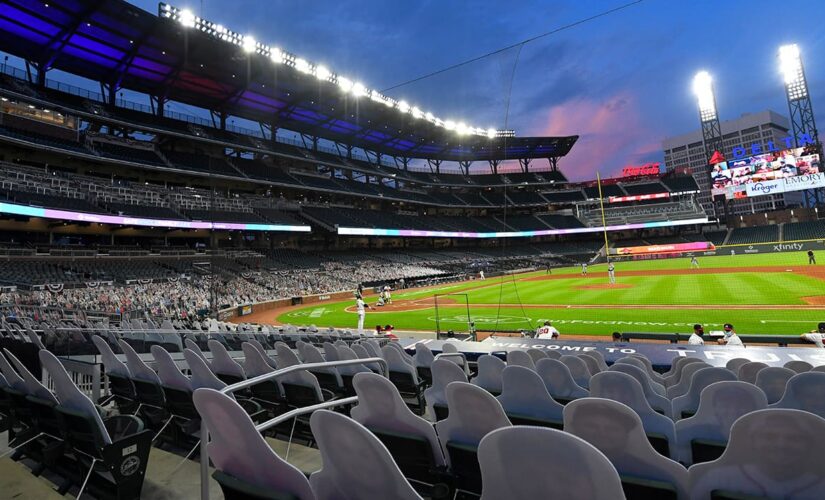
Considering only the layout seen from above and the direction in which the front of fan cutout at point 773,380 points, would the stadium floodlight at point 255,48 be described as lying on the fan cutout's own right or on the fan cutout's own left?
on the fan cutout's own left

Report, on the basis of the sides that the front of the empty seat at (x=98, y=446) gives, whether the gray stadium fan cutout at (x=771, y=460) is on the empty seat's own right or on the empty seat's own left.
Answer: on the empty seat's own right

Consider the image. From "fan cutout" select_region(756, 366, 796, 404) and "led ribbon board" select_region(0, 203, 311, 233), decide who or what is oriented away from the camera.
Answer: the fan cutout

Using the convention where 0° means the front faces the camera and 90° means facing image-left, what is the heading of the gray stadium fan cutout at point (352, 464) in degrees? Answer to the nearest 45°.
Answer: approximately 225°

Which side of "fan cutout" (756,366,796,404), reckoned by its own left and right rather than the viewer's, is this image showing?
back

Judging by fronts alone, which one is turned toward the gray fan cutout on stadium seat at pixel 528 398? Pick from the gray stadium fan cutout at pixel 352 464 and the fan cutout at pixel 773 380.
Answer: the gray stadium fan cutout at pixel 352 464

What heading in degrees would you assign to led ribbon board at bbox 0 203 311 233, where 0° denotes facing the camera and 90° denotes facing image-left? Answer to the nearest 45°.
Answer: approximately 315°

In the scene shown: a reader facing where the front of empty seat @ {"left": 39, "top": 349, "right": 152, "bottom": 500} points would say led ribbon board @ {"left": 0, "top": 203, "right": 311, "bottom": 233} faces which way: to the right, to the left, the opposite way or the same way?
to the right

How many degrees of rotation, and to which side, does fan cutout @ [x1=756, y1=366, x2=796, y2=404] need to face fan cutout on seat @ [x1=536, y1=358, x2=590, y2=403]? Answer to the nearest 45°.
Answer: approximately 135° to its left

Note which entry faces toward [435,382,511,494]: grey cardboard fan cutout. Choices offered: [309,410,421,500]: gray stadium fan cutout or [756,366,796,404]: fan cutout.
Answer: the gray stadium fan cutout

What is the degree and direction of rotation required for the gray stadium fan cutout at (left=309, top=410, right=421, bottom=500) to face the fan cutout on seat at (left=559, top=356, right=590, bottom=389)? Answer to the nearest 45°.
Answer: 0° — it already faces it
